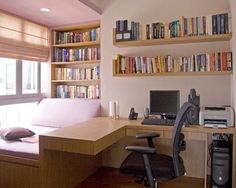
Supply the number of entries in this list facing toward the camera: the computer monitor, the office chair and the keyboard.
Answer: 2

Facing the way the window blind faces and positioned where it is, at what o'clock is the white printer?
The white printer is roughly at 12 o'clock from the window blind.

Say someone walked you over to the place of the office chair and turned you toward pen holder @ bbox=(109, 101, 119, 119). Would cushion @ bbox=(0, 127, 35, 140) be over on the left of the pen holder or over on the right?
left

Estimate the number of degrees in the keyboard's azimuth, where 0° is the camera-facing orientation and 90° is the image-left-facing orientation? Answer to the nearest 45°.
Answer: approximately 0°

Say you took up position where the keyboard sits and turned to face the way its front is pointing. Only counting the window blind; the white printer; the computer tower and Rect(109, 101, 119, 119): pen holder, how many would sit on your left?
2

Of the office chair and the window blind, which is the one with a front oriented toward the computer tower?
the window blind
